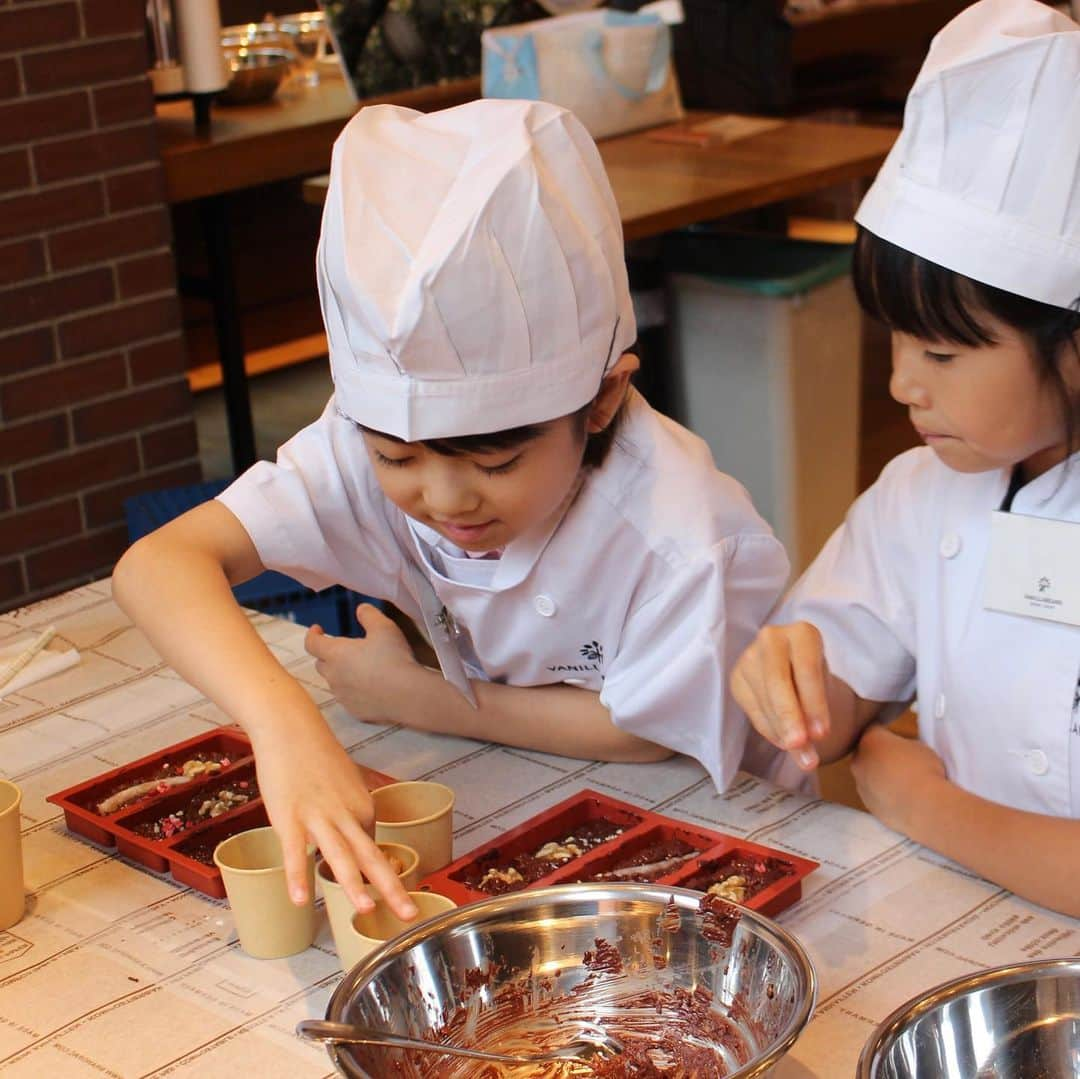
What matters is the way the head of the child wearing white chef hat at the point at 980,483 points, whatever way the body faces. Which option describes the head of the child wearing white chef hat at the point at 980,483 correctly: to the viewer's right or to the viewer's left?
to the viewer's left

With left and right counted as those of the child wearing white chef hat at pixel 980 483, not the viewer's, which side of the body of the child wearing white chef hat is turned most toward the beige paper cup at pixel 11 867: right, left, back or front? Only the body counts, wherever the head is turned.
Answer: front

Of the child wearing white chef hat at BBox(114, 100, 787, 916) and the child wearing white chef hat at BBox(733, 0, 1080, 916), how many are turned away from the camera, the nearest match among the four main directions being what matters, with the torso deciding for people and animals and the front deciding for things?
0

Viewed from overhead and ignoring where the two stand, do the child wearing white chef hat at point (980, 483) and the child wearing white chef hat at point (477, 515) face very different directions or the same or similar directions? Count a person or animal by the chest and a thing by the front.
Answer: same or similar directions

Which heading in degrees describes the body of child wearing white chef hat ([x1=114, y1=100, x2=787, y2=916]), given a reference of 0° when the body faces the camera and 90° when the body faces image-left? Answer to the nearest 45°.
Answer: approximately 45°

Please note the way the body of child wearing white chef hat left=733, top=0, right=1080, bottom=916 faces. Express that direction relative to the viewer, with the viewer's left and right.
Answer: facing the viewer and to the left of the viewer

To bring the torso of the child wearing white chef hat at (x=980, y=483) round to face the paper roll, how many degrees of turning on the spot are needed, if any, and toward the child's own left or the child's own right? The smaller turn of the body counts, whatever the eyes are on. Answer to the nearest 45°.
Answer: approximately 90° to the child's own right
